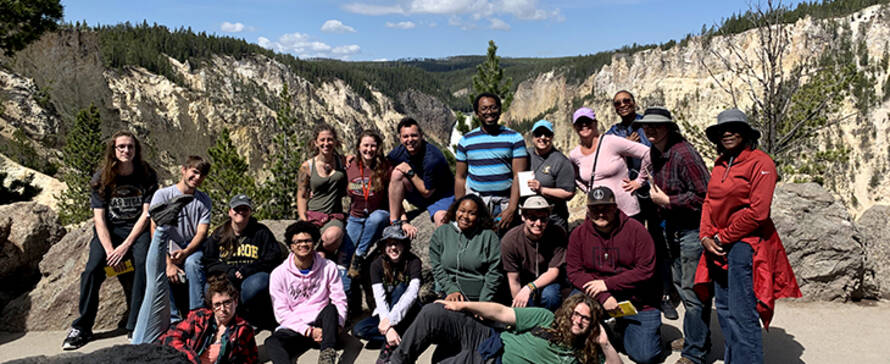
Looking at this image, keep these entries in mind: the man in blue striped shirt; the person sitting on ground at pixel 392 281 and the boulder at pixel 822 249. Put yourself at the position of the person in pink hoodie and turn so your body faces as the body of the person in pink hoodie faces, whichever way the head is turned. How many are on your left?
3

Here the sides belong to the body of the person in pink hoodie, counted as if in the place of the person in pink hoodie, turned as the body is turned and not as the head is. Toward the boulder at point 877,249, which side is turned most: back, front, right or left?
left

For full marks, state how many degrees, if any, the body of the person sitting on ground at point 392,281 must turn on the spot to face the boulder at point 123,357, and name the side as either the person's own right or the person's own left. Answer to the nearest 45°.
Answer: approximately 45° to the person's own right

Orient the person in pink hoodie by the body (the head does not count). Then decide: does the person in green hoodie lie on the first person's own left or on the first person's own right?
on the first person's own left

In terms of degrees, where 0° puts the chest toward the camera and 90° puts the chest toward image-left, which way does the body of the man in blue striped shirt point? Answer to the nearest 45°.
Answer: approximately 0°

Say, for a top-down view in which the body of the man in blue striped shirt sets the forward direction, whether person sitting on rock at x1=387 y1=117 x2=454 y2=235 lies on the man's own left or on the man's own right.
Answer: on the man's own right

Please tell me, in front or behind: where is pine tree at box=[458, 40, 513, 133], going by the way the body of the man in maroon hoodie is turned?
behind

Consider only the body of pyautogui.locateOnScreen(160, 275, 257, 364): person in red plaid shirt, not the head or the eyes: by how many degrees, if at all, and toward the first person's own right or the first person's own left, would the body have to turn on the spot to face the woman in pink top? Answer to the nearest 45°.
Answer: approximately 90° to the first person's own left
